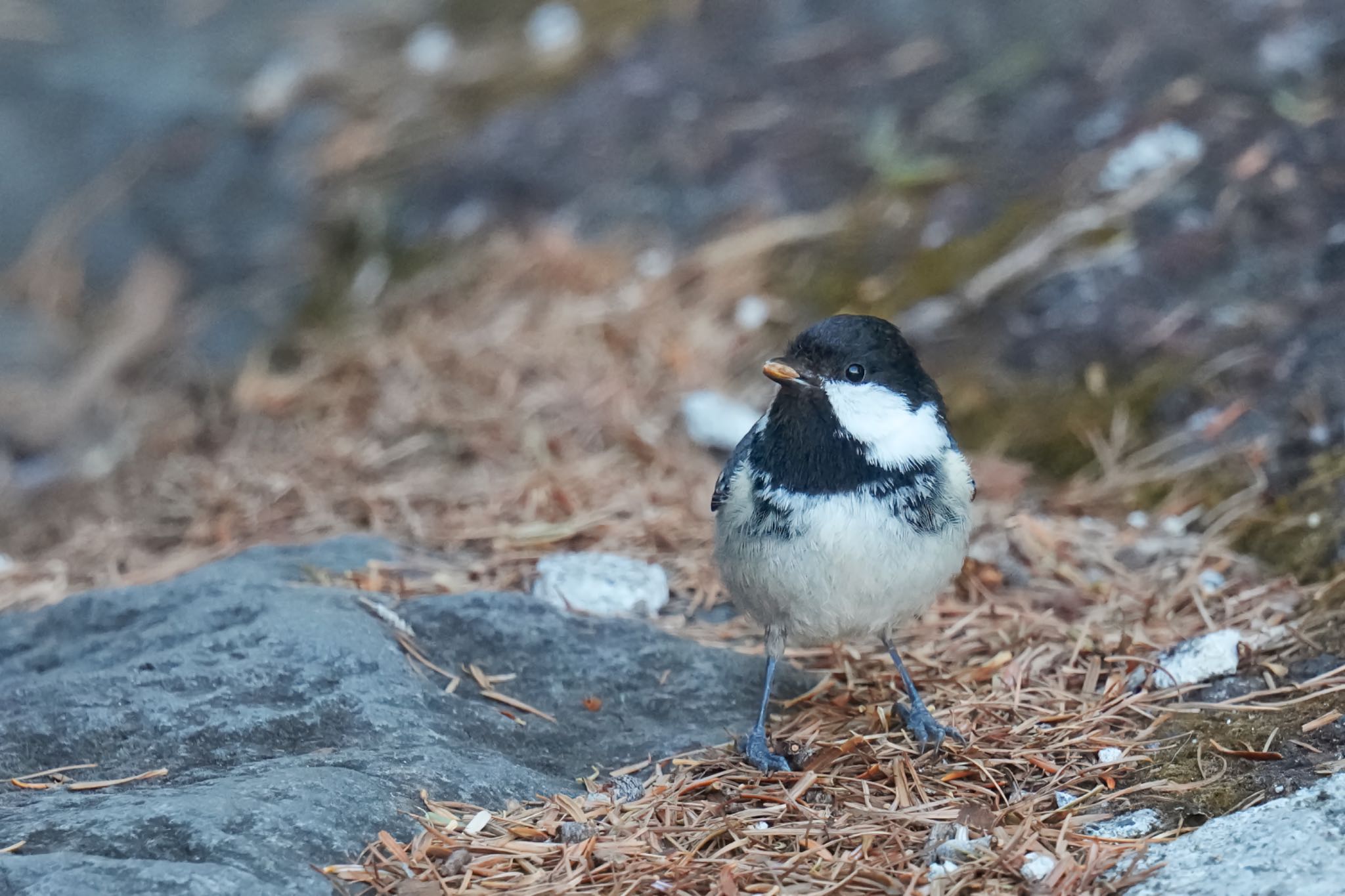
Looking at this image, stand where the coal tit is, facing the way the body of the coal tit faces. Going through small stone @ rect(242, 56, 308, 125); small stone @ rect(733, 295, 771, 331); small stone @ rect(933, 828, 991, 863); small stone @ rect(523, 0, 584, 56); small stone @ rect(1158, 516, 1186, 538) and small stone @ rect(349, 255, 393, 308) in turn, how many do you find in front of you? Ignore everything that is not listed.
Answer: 1

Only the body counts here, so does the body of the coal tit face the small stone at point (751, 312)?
no

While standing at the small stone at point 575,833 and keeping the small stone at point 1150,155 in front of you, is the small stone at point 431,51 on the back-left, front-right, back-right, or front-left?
front-left

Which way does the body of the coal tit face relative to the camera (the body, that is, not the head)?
toward the camera

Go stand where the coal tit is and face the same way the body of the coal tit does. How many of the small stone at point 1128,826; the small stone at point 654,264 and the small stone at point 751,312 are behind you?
2

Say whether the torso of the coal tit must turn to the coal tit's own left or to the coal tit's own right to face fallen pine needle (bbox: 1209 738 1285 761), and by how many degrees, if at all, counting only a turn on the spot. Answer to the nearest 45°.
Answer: approximately 45° to the coal tit's own left

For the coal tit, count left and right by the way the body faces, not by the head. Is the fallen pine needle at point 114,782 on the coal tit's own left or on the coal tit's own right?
on the coal tit's own right

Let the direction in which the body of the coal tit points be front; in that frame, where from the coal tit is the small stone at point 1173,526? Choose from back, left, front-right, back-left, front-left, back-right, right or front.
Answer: back-left

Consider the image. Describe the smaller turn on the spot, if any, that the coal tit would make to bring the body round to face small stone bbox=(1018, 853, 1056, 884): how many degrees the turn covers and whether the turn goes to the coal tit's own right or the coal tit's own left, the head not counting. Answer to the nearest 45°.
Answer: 0° — it already faces it

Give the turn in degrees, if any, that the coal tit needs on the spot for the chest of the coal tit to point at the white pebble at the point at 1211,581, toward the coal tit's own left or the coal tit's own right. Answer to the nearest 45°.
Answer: approximately 135° to the coal tit's own left

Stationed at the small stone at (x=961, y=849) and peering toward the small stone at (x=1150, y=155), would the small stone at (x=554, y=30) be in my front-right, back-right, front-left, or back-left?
front-left

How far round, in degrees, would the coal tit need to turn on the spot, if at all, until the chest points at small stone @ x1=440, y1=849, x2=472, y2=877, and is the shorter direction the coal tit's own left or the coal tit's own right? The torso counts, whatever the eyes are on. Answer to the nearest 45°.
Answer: approximately 45° to the coal tit's own right

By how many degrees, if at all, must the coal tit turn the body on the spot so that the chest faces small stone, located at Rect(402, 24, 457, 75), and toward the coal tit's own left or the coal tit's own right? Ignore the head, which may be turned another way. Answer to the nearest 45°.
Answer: approximately 180°

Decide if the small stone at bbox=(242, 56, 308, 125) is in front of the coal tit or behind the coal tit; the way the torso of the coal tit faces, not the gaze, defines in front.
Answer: behind
